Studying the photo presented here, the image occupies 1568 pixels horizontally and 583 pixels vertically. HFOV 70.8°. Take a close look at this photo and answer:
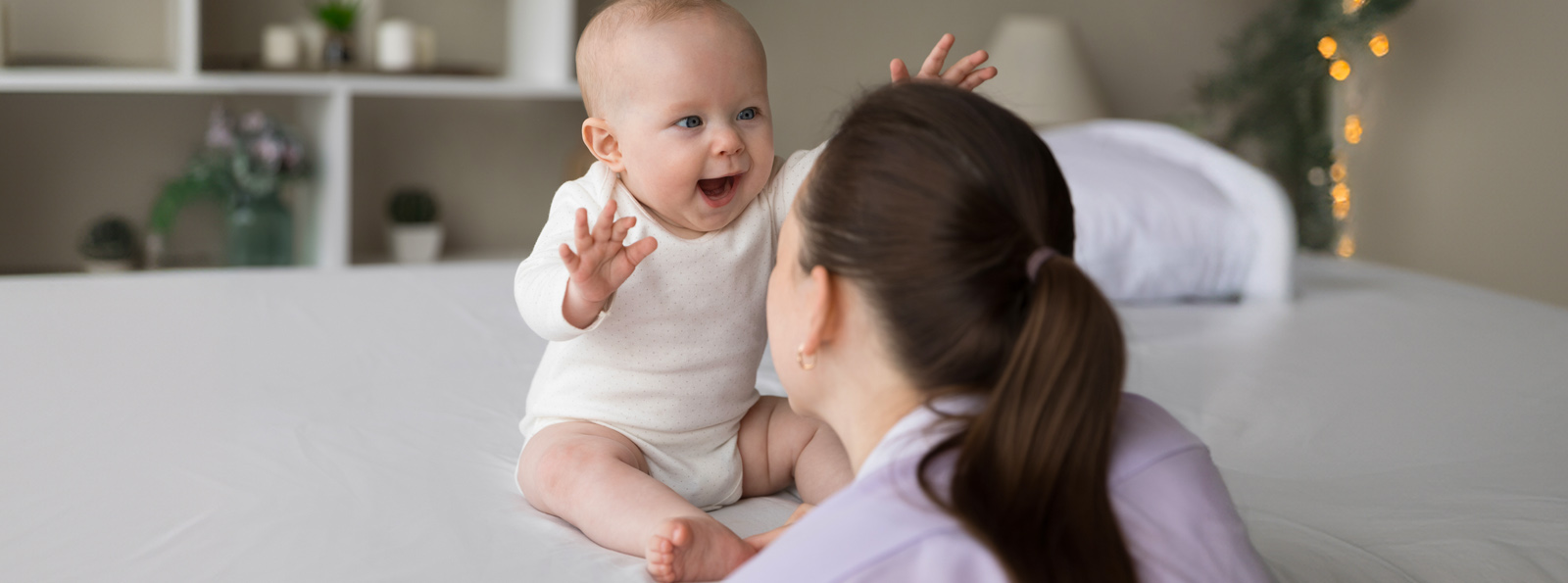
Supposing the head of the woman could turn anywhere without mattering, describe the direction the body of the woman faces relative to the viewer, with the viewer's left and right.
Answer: facing away from the viewer and to the left of the viewer

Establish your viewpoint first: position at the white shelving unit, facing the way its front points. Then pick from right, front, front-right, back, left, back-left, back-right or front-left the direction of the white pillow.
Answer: front-left

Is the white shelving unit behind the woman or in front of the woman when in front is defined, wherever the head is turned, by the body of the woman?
in front

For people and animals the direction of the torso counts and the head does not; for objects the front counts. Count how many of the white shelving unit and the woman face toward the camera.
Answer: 1

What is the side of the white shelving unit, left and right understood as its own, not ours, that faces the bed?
front

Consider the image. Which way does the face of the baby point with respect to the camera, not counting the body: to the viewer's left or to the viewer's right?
to the viewer's right

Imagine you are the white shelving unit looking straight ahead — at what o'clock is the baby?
The baby is roughly at 12 o'clock from the white shelving unit.

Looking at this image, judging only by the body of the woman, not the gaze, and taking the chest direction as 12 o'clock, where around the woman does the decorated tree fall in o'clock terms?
The decorated tree is roughly at 2 o'clock from the woman.

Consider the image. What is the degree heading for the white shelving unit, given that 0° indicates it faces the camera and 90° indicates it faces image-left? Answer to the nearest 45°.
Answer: approximately 0°

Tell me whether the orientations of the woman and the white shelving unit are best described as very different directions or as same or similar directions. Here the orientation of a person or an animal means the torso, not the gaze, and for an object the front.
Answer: very different directions

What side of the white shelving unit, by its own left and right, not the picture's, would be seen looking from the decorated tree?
left
